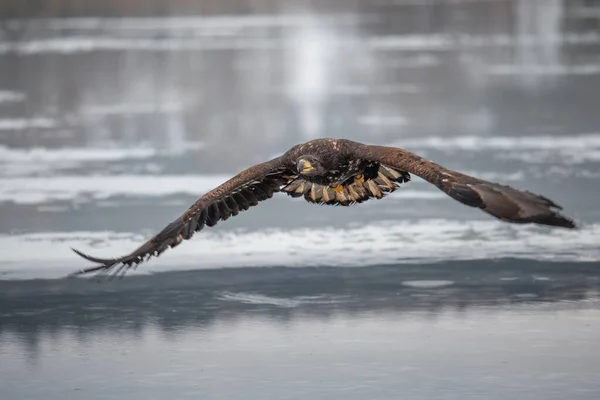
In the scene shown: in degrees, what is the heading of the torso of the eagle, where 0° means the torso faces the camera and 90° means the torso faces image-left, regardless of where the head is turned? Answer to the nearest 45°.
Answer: approximately 0°
